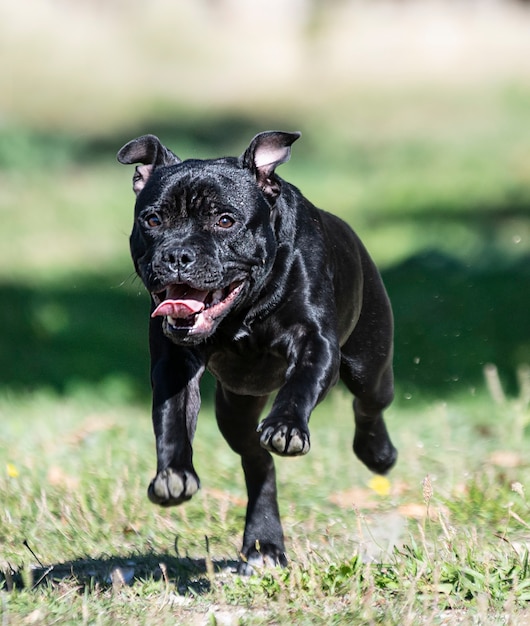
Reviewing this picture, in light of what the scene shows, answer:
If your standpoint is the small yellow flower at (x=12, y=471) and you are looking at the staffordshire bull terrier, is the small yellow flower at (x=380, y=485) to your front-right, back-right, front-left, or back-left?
front-left

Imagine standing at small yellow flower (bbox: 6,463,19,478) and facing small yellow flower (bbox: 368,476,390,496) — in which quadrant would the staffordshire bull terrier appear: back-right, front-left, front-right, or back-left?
front-right

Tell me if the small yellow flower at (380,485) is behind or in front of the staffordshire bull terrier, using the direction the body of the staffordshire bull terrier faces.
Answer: behind

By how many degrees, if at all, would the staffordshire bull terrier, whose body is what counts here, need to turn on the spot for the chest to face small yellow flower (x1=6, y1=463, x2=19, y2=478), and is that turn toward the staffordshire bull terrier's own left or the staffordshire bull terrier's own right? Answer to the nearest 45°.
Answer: approximately 90° to the staffordshire bull terrier's own right
